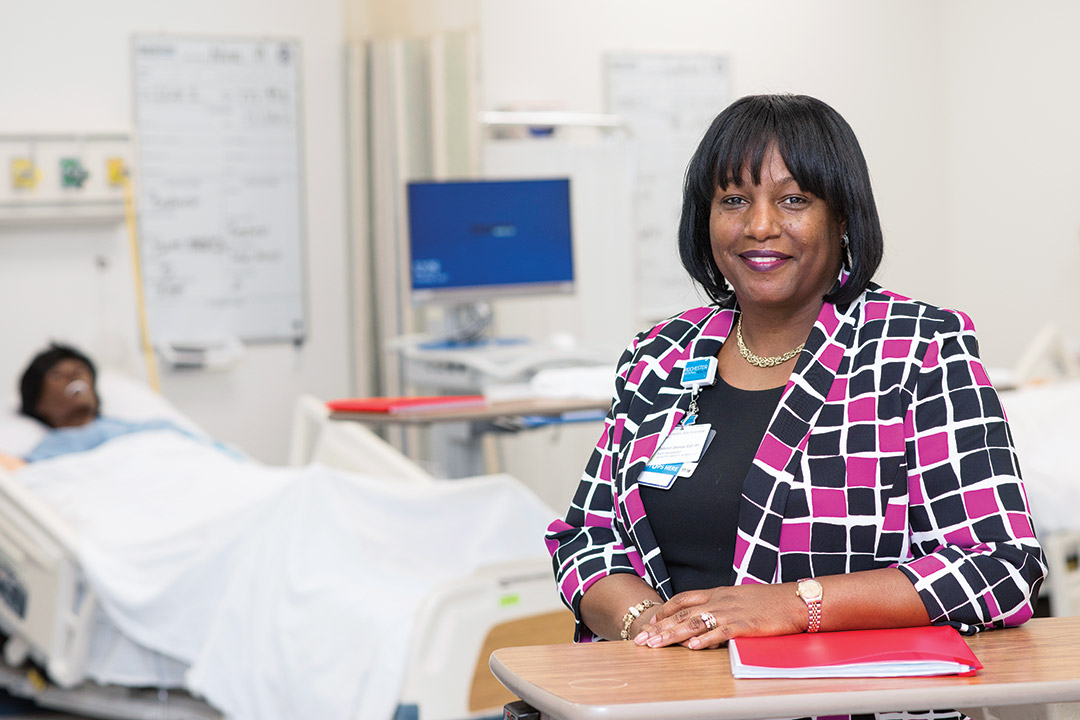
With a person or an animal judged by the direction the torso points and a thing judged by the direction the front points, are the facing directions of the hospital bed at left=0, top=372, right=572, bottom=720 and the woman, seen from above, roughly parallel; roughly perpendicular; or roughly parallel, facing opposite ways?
roughly perpendicular

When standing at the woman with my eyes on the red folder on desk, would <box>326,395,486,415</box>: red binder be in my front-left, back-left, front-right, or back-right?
back-right

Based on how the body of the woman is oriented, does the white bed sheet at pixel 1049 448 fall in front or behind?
behind

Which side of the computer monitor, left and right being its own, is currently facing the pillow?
right

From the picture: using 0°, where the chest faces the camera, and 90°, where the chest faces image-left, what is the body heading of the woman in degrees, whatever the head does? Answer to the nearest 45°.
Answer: approximately 45°

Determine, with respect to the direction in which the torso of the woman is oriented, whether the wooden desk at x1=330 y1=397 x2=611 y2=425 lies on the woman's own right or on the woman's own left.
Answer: on the woman's own right

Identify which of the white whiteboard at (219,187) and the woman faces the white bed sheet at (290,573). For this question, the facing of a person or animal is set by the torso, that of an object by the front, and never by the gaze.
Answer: the white whiteboard

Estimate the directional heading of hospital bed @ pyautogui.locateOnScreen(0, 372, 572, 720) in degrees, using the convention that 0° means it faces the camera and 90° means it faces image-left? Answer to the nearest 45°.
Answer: approximately 315°

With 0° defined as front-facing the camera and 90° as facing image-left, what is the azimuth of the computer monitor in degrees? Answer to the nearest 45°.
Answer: approximately 0°

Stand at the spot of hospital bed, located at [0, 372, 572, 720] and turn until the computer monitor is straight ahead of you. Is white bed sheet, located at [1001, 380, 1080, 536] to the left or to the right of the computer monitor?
right
